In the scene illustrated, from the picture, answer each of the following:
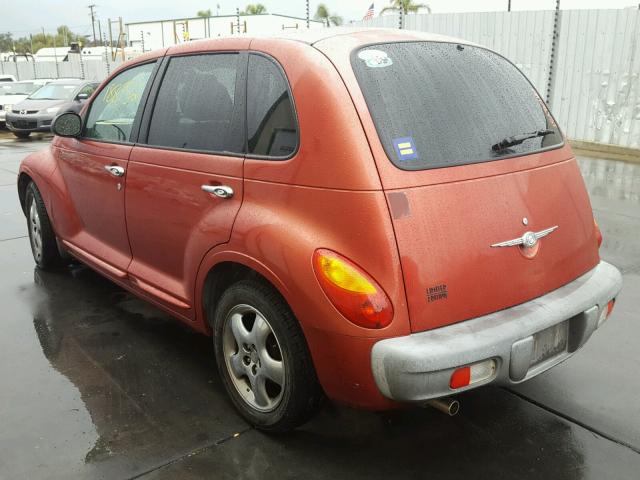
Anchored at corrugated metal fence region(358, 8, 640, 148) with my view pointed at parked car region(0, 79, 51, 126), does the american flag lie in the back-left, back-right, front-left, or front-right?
front-right

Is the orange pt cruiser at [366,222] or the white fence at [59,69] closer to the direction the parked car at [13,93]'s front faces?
the orange pt cruiser

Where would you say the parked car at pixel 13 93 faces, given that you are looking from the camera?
facing the viewer and to the left of the viewer

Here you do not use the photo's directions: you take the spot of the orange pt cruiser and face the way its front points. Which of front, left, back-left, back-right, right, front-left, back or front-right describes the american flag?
front-right

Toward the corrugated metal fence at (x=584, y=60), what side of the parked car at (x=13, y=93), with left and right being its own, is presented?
left

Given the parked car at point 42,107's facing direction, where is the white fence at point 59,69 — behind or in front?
behind

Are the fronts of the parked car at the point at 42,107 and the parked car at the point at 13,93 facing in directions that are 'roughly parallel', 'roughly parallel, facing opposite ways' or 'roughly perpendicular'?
roughly parallel

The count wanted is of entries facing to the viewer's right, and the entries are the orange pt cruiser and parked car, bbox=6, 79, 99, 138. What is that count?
0

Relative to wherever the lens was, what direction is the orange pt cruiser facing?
facing away from the viewer and to the left of the viewer

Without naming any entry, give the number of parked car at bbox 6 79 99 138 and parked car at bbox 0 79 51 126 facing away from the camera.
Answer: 0

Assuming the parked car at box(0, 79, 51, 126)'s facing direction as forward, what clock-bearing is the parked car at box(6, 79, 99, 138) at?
the parked car at box(6, 79, 99, 138) is roughly at 10 o'clock from the parked car at box(0, 79, 51, 126).
